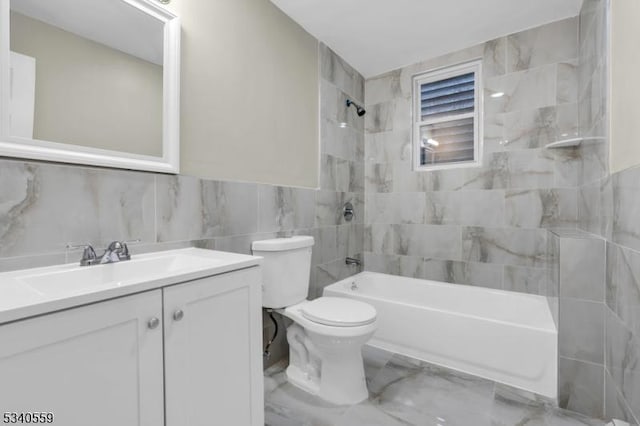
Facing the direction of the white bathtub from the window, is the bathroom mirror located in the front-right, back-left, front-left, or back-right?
front-right

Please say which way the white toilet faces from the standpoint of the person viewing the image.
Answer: facing the viewer and to the right of the viewer

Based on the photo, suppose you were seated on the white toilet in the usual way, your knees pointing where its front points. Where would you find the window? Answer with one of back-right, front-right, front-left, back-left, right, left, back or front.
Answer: left

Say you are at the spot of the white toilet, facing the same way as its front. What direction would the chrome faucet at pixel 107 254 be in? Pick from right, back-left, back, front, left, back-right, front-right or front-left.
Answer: right

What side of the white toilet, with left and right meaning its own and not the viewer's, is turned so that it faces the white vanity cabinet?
right

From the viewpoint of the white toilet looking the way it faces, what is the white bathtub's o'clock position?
The white bathtub is roughly at 10 o'clock from the white toilet.

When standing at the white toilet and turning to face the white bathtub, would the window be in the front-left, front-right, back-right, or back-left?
front-left
